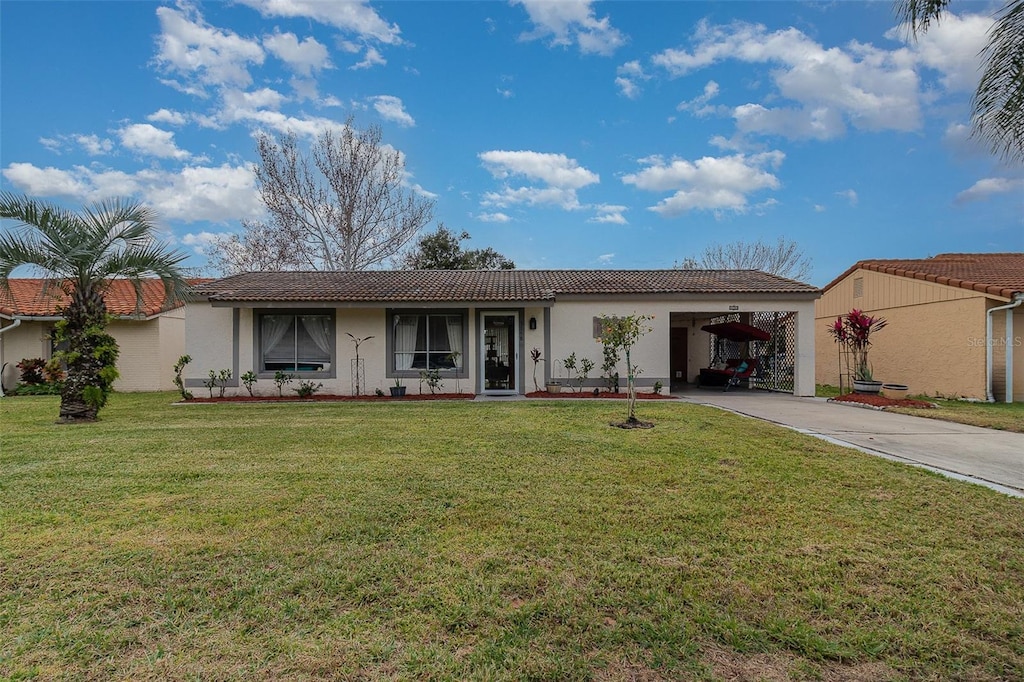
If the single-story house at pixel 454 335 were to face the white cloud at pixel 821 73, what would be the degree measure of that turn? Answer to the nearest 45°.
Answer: approximately 90° to its left

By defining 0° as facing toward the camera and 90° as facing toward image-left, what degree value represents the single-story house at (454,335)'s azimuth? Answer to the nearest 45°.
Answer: approximately 0°

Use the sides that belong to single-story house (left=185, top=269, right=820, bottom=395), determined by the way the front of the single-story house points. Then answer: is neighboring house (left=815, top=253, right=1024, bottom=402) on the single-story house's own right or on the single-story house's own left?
on the single-story house's own left

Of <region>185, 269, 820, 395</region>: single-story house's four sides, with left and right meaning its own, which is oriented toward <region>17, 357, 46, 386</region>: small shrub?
right

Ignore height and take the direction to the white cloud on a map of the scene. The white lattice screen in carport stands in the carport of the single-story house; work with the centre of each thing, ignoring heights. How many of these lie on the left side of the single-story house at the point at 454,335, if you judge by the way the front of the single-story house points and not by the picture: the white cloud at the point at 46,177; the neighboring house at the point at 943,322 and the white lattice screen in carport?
2

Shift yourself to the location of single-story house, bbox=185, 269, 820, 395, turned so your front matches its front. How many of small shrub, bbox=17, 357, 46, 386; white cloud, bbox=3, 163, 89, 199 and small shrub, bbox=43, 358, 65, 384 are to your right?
3

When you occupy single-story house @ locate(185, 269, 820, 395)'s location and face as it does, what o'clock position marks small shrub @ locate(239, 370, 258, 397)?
The small shrub is roughly at 3 o'clock from the single-story house.
